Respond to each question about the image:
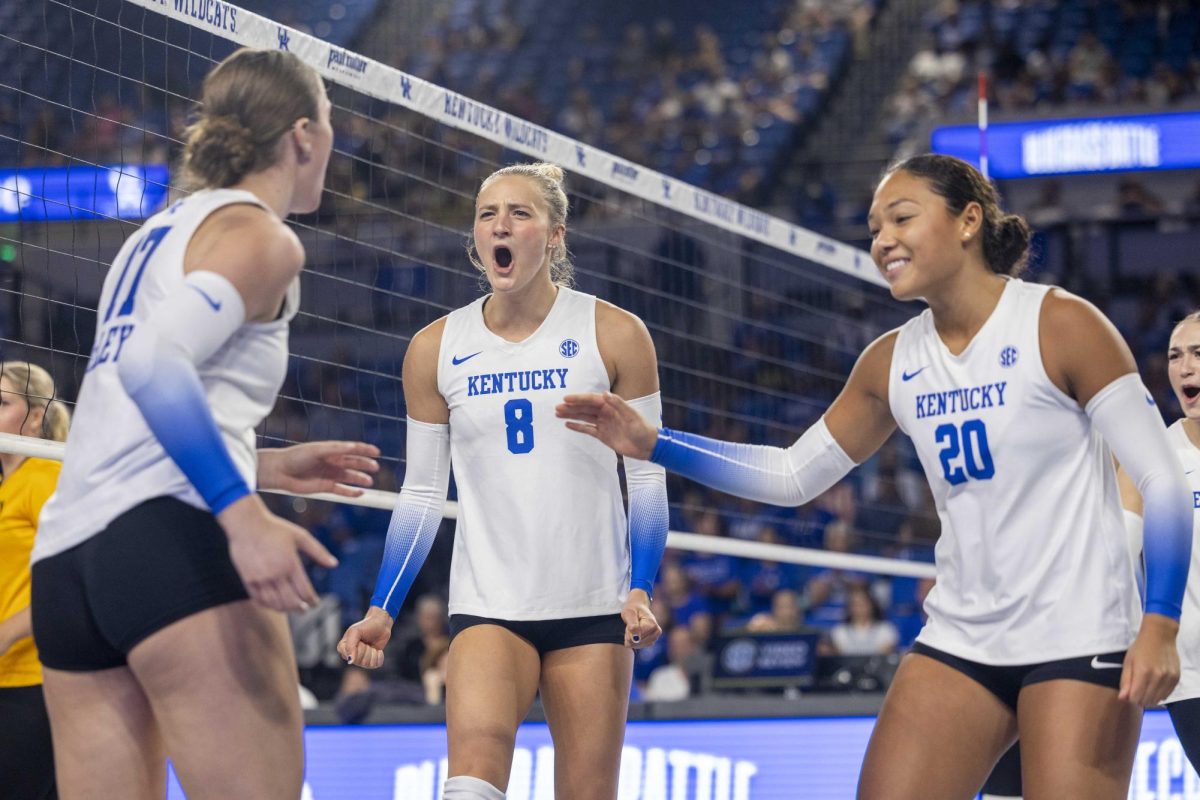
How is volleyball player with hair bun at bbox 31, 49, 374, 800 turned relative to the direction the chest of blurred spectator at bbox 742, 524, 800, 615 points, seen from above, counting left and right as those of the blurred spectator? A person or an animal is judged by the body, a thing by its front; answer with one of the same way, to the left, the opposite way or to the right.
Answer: the opposite way

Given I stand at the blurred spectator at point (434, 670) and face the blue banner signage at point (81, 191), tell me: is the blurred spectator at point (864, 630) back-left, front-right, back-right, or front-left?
back-right

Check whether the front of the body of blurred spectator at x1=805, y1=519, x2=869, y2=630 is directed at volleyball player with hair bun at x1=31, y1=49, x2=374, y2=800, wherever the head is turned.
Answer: yes

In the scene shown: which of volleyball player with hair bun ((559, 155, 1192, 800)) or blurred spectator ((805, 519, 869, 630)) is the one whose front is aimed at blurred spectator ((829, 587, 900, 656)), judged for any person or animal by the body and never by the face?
blurred spectator ((805, 519, 869, 630))

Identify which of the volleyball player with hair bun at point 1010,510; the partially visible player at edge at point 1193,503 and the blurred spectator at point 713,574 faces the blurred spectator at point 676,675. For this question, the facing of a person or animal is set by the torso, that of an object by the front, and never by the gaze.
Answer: the blurred spectator at point 713,574

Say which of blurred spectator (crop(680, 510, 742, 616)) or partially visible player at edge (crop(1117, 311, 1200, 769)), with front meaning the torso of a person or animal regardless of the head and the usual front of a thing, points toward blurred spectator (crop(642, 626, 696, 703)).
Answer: blurred spectator (crop(680, 510, 742, 616))

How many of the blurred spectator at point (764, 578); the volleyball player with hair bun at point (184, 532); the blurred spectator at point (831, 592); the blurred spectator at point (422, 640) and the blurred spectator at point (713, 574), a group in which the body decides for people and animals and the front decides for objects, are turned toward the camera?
4

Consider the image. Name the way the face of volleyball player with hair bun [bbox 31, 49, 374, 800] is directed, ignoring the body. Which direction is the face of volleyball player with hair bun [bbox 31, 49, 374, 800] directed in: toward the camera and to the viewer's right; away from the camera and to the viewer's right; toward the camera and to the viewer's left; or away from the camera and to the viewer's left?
away from the camera and to the viewer's right
